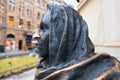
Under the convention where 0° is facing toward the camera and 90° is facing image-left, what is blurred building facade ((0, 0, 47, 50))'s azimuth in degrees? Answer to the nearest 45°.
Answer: approximately 315°

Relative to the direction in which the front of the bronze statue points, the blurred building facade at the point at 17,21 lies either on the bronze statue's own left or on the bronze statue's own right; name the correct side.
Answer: on the bronze statue's own right

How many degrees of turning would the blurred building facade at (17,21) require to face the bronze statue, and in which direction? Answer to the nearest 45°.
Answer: approximately 45° to its right

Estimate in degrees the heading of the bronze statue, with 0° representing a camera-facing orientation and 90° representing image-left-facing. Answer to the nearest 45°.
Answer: approximately 90°

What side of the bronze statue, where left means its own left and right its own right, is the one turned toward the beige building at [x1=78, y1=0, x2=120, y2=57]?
right

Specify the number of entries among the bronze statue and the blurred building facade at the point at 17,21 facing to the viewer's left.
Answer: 1
